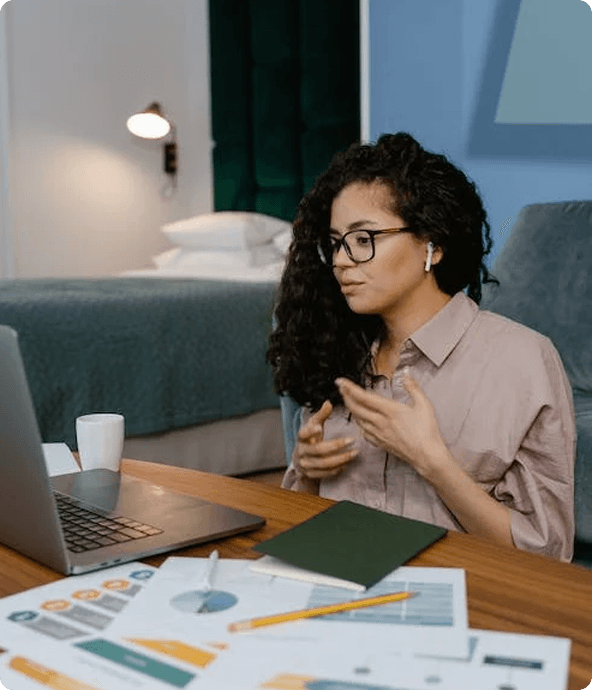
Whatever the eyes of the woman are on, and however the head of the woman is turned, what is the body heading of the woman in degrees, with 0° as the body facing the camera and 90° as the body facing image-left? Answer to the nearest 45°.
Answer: approximately 45°

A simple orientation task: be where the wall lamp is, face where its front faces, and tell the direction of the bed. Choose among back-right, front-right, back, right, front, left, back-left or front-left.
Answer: front-left

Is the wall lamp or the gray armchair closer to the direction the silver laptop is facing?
the gray armchair

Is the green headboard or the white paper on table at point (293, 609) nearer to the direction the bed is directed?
the white paper on table

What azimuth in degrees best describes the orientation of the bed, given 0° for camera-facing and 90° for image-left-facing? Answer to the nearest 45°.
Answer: approximately 45°

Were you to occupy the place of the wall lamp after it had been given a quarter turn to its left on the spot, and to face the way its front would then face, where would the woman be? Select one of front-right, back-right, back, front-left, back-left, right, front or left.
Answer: front-right

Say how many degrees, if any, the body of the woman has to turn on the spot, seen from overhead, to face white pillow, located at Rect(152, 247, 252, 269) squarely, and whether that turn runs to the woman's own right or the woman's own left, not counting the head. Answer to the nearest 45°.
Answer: approximately 135° to the woman's own right

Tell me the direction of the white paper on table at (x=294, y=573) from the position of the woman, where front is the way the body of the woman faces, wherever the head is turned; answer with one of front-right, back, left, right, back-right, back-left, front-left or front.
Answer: front-left

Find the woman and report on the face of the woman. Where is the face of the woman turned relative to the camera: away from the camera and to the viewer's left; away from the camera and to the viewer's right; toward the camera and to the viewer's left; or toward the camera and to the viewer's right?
toward the camera and to the viewer's left

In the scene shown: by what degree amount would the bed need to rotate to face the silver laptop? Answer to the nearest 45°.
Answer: approximately 45° to its left

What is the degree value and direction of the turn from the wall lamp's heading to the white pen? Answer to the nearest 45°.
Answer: approximately 45° to its left

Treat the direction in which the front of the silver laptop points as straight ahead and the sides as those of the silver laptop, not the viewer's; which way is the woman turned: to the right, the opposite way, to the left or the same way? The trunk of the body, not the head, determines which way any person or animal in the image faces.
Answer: the opposite way

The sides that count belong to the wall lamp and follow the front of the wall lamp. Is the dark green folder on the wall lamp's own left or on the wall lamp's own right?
on the wall lamp's own left

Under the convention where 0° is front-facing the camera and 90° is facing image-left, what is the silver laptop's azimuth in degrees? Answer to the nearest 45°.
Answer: approximately 225°
